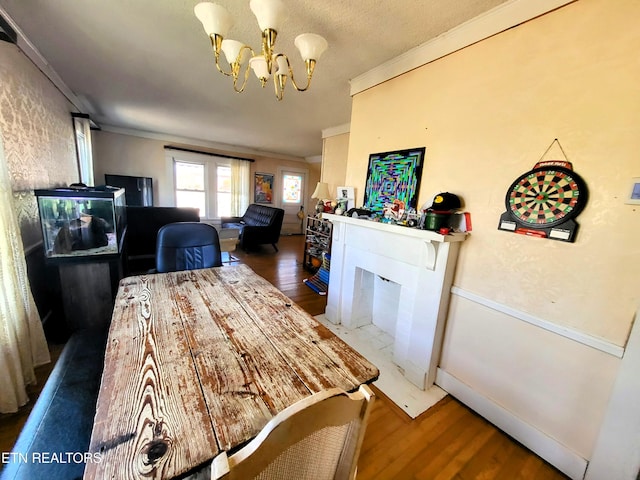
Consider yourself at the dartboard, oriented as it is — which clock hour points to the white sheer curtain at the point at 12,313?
The white sheer curtain is roughly at 12 o'clock from the dartboard.

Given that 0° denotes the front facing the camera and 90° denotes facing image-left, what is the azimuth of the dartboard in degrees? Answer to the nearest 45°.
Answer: approximately 45°

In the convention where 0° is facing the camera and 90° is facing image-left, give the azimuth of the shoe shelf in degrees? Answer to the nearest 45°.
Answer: approximately 45°

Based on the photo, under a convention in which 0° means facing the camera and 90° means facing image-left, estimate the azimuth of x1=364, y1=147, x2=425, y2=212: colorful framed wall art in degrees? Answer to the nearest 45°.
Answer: approximately 45°

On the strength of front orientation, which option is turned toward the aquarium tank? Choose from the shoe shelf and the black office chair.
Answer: the shoe shelf

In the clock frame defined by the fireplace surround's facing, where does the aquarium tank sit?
The aquarium tank is roughly at 1 o'clock from the fireplace surround.

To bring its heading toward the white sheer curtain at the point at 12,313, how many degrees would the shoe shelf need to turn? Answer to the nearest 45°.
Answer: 0° — it already faces it

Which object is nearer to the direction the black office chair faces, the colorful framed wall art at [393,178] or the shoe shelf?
the colorful framed wall art

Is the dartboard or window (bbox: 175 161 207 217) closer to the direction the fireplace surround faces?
the window

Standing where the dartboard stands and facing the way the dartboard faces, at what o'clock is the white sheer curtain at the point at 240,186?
The white sheer curtain is roughly at 2 o'clock from the dartboard.
